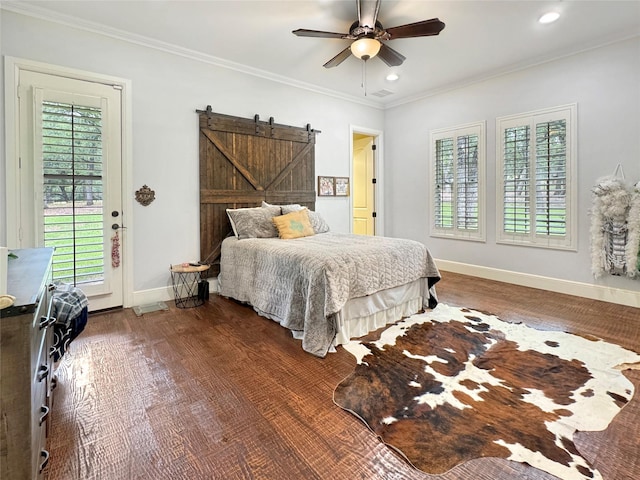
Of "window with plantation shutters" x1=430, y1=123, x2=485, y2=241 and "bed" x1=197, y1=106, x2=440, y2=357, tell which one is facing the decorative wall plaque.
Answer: the window with plantation shutters

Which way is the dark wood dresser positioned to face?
to the viewer's right

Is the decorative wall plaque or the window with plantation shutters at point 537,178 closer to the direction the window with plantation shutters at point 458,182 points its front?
the decorative wall plaque

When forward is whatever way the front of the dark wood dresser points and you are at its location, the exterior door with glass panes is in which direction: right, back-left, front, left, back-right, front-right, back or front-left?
left

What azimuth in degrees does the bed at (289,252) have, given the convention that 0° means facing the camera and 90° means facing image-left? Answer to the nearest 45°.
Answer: approximately 315°

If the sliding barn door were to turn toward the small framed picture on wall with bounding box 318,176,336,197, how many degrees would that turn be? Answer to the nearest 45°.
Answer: approximately 90° to its left

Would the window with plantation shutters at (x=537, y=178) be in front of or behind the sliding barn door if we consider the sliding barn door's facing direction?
in front

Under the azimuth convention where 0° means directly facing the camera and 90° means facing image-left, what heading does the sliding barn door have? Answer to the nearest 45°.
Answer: approximately 315°

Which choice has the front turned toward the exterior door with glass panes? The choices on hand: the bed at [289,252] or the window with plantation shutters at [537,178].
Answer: the window with plantation shutters

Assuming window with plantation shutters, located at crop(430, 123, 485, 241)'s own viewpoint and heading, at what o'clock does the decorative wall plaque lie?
The decorative wall plaque is roughly at 12 o'clock from the window with plantation shutters.

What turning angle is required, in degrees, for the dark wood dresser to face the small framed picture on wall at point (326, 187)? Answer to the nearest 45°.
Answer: approximately 45° to its left
